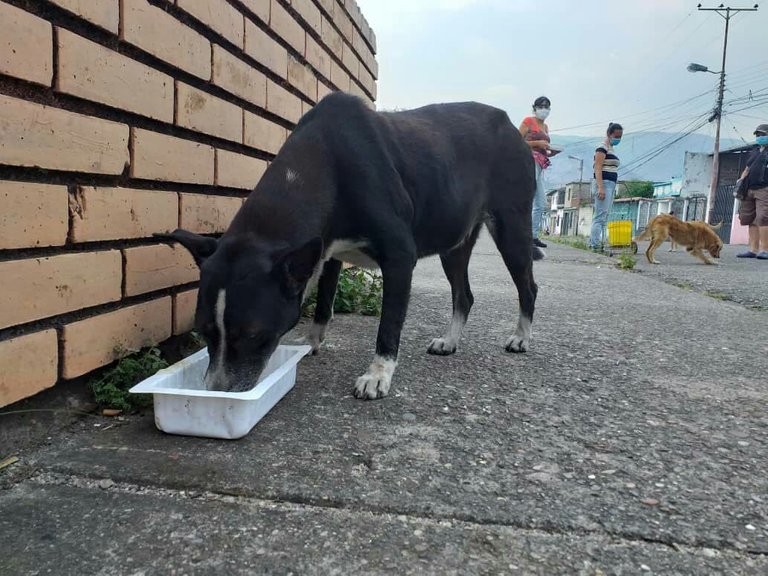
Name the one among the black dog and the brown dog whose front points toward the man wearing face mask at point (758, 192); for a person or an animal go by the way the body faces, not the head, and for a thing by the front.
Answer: the brown dog

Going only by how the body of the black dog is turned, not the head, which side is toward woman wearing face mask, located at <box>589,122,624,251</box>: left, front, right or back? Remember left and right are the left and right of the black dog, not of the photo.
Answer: back

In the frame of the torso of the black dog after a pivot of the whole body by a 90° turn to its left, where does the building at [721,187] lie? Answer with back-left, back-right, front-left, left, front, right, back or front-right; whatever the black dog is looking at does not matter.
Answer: left

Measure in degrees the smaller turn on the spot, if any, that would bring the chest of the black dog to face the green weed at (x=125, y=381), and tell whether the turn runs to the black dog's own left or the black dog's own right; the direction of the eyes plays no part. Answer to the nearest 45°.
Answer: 0° — it already faces it

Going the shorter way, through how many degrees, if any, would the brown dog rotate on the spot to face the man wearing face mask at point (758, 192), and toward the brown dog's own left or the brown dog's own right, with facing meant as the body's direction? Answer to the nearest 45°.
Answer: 0° — it already faces them

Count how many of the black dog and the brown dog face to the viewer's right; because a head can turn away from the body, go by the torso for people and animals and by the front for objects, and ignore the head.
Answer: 1

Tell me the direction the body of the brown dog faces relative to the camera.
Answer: to the viewer's right

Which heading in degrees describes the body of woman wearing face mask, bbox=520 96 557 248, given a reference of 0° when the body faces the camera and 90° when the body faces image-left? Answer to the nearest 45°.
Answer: approximately 315°

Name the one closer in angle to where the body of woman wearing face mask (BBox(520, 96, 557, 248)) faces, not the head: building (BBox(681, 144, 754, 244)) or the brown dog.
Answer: the brown dog

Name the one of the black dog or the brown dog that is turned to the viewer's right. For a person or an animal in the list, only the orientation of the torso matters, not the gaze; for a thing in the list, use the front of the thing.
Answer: the brown dog

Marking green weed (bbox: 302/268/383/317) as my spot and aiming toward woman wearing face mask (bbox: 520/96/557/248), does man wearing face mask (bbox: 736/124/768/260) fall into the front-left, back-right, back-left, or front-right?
front-right

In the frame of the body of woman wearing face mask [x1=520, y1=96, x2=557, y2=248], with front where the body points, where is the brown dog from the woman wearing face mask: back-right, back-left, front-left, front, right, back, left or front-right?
front

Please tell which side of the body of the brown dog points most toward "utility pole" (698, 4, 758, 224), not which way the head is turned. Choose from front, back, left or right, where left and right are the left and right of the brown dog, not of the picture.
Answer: left

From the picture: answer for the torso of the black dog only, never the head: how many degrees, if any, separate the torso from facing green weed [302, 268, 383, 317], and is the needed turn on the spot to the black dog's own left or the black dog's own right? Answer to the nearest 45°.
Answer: approximately 135° to the black dog's own right
